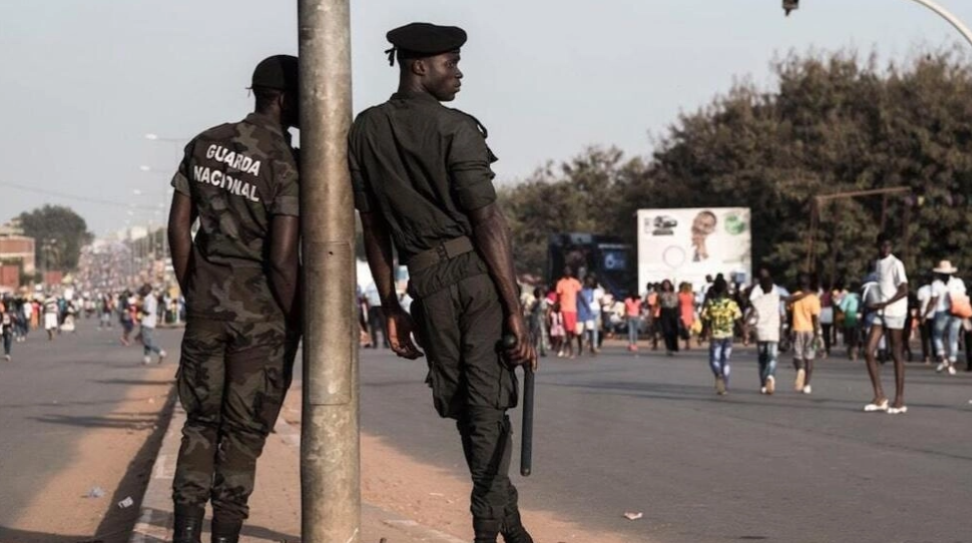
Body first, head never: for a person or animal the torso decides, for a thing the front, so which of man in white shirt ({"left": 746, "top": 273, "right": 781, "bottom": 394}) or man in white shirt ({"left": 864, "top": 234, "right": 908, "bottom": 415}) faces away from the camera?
man in white shirt ({"left": 746, "top": 273, "right": 781, "bottom": 394})

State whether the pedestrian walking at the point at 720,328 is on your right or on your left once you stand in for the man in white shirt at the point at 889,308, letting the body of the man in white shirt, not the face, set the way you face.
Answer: on your right

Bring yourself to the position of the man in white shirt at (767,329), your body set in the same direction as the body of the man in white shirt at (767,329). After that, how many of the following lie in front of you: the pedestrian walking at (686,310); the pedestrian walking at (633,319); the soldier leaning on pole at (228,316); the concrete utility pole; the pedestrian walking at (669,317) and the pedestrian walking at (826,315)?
4

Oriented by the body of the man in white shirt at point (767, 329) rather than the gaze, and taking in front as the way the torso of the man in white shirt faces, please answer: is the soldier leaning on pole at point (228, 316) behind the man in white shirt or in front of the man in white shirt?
behind

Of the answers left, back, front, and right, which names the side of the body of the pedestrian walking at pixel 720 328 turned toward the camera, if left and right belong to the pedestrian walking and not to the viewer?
back

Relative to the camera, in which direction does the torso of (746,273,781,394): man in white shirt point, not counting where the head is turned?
away from the camera

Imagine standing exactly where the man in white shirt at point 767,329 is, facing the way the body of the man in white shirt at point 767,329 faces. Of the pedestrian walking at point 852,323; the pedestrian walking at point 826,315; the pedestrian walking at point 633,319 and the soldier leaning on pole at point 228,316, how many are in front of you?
3

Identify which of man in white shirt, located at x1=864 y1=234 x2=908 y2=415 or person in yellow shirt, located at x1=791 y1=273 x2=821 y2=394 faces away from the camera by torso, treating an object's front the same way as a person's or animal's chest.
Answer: the person in yellow shirt

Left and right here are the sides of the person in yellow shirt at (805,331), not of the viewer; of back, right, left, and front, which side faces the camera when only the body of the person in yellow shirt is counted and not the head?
back

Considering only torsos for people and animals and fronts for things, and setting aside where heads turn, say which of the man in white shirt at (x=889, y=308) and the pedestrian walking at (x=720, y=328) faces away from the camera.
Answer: the pedestrian walking

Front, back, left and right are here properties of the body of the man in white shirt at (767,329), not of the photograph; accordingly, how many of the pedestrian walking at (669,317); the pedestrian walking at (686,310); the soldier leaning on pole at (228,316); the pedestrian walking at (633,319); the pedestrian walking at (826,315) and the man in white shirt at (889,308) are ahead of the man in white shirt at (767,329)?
4
